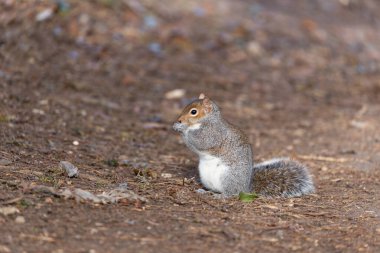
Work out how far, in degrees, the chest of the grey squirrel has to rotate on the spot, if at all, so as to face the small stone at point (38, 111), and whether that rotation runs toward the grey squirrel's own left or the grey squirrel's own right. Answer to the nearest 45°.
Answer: approximately 45° to the grey squirrel's own right

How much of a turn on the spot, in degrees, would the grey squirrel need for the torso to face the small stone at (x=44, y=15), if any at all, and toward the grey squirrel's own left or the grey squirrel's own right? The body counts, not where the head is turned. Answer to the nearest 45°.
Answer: approximately 45° to the grey squirrel's own right

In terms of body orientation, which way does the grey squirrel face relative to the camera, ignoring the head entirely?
to the viewer's left

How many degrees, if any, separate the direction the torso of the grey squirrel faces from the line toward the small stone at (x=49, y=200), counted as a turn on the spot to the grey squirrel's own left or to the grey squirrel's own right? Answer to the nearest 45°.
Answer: approximately 45° to the grey squirrel's own left

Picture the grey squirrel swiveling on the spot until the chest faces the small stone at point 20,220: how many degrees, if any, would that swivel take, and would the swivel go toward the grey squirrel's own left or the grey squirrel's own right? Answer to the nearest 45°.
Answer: approximately 45° to the grey squirrel's own left

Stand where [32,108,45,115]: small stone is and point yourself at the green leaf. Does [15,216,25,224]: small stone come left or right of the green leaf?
right

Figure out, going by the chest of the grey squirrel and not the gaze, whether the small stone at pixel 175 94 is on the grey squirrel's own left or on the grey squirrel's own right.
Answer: on the grey squirrel's own right
